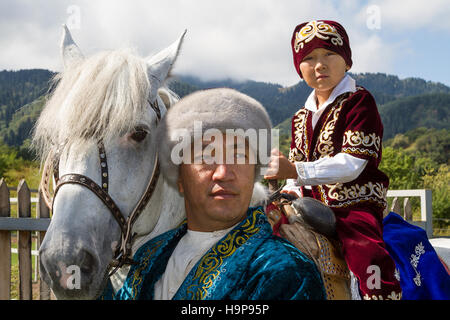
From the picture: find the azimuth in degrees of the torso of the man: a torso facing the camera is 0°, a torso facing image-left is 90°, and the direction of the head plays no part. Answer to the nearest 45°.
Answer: approximately 45°

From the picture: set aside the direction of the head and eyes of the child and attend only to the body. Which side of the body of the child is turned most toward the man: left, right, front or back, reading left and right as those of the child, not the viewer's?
front

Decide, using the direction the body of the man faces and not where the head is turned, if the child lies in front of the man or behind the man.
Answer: behind

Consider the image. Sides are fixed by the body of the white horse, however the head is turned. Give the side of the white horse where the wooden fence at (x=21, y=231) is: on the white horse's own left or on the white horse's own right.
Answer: on the white horse's own right

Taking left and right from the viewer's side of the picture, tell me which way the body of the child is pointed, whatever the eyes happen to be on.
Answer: facing the viewer and to the left of the viewer

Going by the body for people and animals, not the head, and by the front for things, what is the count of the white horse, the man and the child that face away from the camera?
0

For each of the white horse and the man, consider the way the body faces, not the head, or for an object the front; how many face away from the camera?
0
